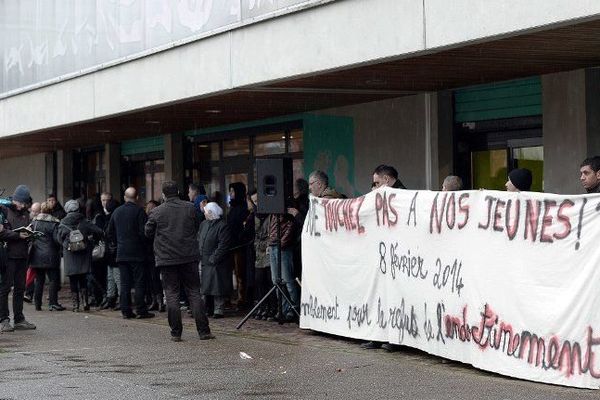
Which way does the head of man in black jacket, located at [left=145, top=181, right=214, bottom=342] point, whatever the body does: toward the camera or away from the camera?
away from the camera

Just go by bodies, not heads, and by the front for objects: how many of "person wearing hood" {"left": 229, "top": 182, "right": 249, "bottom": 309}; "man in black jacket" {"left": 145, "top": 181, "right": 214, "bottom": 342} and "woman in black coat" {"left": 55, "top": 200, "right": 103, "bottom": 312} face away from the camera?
2

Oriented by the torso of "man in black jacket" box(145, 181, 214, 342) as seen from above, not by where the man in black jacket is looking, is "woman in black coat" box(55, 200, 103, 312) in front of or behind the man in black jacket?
in front

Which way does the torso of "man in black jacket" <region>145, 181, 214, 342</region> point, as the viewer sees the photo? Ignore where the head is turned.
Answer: away from the camera

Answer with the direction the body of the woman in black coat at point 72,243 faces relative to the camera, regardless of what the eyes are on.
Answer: away from the camera

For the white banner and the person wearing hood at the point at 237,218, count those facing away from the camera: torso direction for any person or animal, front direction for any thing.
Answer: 0

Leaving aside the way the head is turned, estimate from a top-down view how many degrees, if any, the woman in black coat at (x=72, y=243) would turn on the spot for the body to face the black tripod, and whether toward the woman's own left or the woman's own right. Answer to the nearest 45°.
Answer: approximately 135° to the woman's own right
